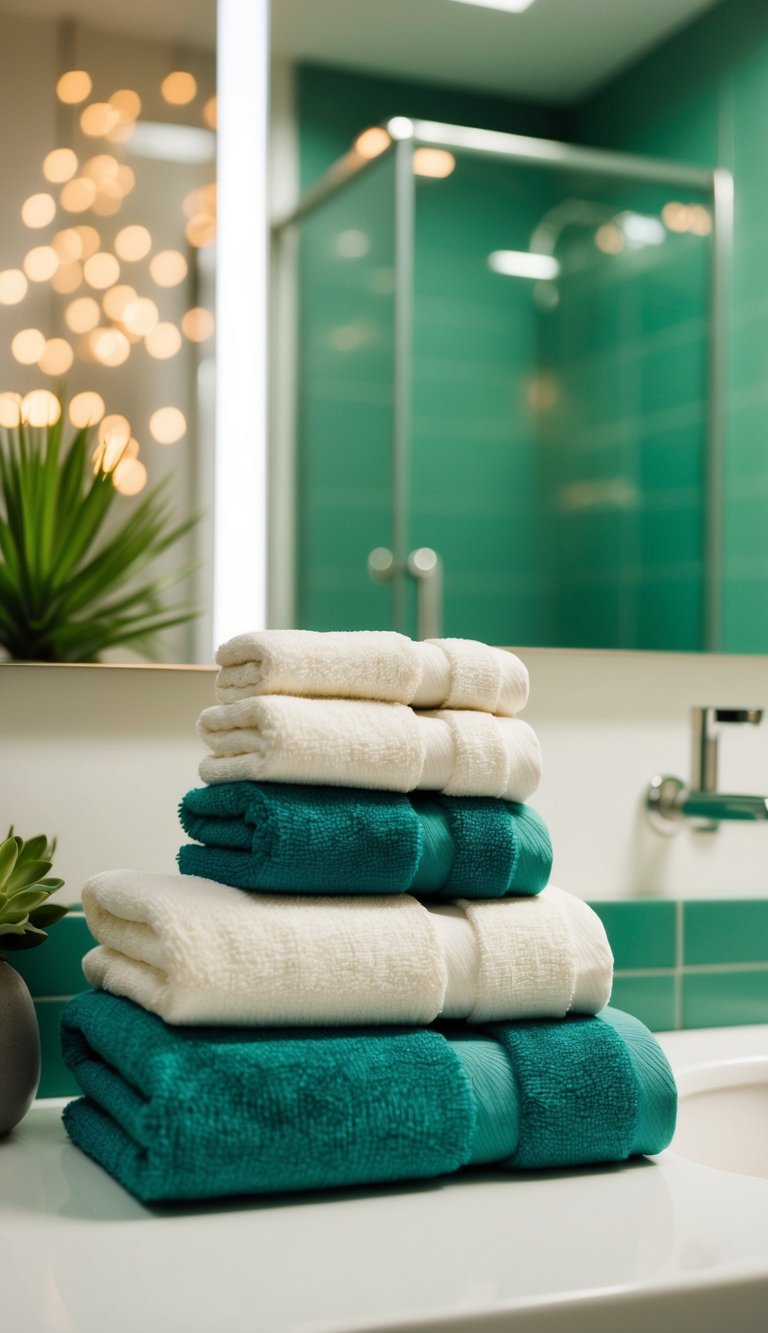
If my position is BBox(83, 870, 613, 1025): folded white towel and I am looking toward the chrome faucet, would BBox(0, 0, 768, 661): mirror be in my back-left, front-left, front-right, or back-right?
front-left

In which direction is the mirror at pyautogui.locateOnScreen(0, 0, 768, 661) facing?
toward the camera
